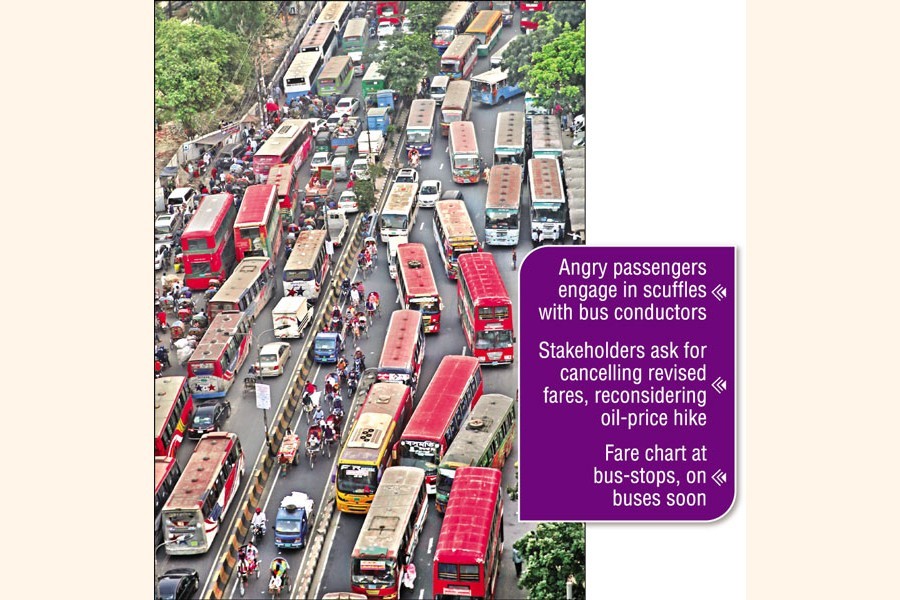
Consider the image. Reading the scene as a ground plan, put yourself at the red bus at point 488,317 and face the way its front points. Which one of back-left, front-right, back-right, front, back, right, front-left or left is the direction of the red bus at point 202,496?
front-right

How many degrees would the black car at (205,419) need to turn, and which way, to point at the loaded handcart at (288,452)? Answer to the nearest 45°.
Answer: approximately 90° to its right

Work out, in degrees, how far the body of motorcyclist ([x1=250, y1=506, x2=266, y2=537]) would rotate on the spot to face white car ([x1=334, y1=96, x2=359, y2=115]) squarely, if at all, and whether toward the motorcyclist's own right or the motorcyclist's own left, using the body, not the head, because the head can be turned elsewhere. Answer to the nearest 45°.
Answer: approximately 180°

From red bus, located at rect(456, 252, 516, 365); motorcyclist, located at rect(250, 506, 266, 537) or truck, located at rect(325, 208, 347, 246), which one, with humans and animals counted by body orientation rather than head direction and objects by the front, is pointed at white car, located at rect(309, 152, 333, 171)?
the truck

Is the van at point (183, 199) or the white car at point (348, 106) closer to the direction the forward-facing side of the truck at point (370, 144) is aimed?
the white car

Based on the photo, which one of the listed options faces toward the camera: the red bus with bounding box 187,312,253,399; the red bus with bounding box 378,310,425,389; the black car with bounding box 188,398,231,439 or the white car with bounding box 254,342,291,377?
the red bus with bounding box 378,310,425,389

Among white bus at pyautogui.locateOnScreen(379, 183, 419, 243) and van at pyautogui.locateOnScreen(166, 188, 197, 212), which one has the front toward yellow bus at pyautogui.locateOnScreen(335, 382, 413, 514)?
the white bus

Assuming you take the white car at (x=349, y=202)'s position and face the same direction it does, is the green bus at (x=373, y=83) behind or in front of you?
in front

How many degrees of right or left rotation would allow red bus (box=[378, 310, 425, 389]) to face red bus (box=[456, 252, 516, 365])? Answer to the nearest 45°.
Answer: approximately 135° to its left

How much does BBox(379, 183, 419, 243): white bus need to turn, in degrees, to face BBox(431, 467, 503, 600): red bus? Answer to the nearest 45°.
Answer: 0° — it already faces it

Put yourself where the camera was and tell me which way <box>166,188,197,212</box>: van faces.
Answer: facing away from the viewer and to the right of the viewer

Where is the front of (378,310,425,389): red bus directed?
toward the camera

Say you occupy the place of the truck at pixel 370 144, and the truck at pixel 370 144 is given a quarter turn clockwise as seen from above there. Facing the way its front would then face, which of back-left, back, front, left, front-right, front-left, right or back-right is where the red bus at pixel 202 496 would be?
right

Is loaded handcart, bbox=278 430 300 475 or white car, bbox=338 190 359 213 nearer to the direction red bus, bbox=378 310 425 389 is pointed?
the loaded handcart
